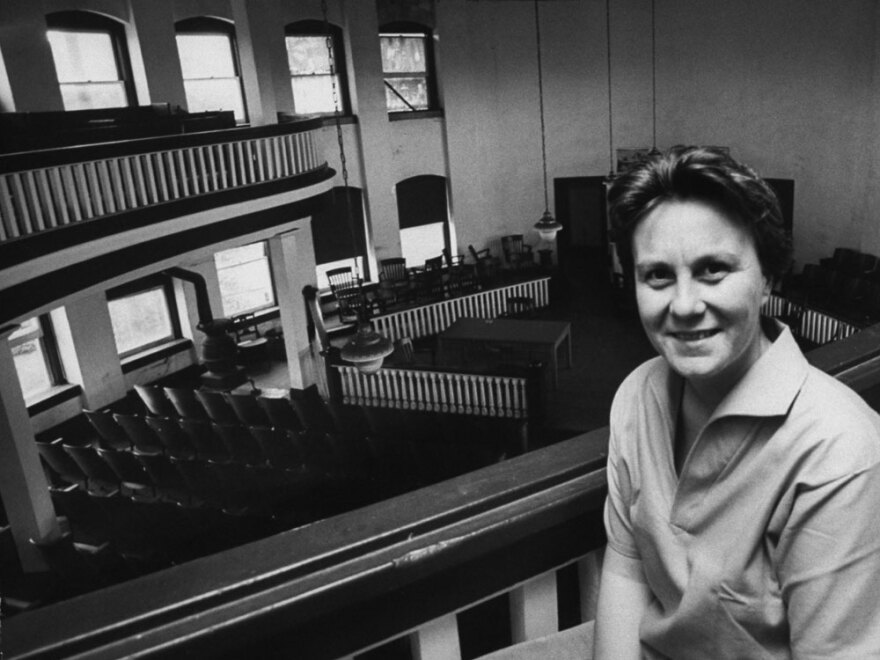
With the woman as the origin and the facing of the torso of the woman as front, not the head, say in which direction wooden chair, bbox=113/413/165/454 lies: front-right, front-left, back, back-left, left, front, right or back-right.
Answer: right

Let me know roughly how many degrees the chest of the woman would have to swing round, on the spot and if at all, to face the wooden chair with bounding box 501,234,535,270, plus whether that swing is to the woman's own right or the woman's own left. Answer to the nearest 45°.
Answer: approximately 135° to the woman's own right

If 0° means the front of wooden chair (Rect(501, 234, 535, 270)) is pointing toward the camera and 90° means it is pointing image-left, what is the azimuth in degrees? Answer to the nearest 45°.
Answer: approximately 315°

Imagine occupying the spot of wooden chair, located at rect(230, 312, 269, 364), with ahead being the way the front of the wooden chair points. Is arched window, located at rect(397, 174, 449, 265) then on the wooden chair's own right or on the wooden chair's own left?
on the wooden chair's own left

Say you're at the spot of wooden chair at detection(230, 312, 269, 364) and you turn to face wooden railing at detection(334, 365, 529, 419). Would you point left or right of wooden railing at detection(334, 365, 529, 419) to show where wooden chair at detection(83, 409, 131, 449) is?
right

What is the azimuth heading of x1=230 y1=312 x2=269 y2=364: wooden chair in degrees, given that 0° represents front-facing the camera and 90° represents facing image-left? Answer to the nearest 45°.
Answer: approximately 315°

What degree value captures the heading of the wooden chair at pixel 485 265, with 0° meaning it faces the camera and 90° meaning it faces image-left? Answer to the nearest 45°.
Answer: approximately 315°

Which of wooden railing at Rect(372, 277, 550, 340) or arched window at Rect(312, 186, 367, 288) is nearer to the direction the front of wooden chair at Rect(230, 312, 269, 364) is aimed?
the wooden railing
